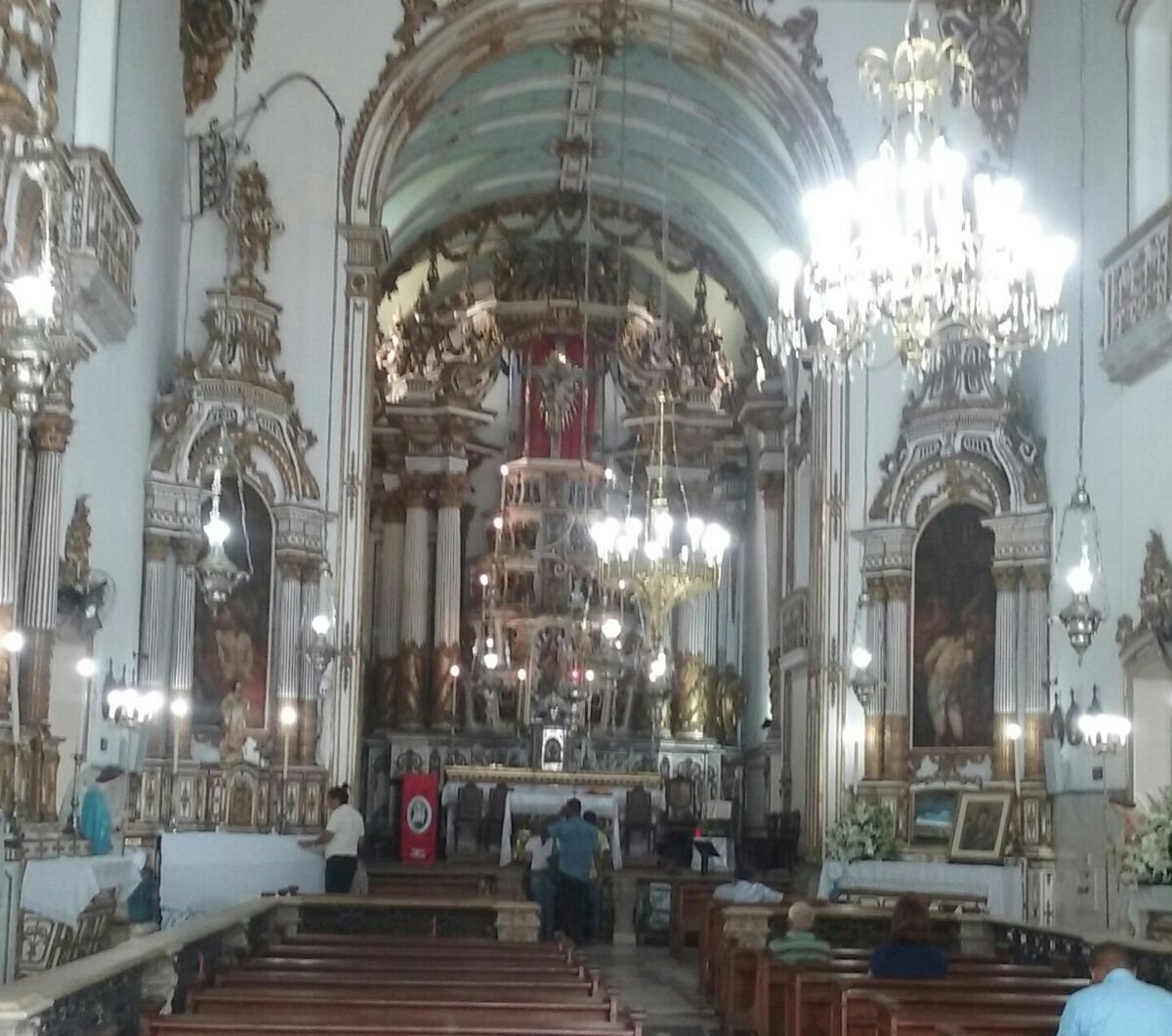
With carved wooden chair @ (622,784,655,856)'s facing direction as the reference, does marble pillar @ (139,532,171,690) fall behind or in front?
in front

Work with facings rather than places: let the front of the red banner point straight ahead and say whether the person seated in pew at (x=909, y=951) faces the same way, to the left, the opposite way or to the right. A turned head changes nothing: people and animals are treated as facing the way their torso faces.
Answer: the opposite way

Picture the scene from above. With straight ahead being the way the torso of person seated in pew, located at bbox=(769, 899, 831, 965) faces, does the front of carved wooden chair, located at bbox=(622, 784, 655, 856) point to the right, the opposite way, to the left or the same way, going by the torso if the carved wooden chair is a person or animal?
the opposite way

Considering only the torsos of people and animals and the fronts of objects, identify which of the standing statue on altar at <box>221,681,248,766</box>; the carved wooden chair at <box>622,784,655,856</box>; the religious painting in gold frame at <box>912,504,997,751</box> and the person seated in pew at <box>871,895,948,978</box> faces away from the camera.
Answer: the person seated in pew

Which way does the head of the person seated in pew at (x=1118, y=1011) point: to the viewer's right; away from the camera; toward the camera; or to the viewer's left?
away from the camera

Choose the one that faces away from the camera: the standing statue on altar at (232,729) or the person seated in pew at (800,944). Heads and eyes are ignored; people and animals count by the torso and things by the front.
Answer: the person seated in pew

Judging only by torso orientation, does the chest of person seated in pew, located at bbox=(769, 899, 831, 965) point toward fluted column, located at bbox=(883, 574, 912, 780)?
yes

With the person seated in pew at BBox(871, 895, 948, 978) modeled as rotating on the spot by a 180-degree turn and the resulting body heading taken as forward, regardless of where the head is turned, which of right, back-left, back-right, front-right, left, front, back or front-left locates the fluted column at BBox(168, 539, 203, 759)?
back-right

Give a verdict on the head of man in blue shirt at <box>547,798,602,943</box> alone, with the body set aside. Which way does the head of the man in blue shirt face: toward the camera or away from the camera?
away from the camera

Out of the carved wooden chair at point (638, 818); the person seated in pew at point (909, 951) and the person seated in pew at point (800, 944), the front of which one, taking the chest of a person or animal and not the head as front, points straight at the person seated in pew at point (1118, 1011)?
the carved wooden chair

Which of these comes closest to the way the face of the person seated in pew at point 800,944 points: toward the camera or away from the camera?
away from the camera

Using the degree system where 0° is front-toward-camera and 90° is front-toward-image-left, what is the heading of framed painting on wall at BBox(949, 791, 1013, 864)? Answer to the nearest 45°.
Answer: approximately 0°
